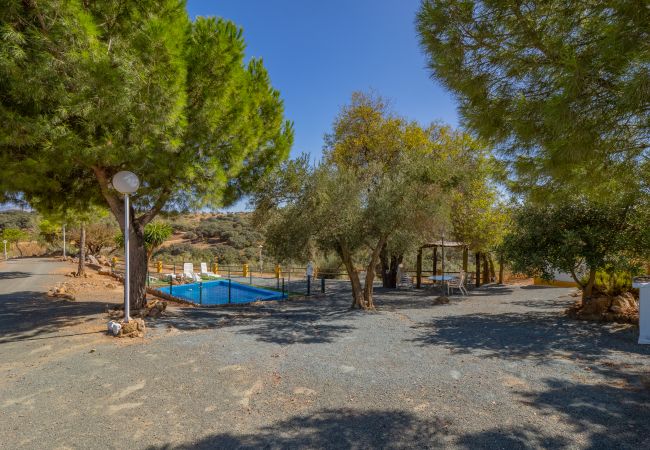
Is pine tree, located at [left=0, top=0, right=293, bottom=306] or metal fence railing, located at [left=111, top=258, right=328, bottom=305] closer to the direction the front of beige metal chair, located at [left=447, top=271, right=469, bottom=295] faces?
the metal fence railing

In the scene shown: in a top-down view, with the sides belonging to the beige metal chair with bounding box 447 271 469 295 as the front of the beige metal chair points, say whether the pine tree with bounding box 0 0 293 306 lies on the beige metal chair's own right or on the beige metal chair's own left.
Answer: on the beige metal chair's own left

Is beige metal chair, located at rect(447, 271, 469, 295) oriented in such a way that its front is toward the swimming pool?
yes

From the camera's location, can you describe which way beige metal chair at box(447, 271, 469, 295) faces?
facing to the left of the viewer

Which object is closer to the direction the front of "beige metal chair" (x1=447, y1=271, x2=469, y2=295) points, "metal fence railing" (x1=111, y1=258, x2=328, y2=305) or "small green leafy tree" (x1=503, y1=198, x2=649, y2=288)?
the metal fence railing

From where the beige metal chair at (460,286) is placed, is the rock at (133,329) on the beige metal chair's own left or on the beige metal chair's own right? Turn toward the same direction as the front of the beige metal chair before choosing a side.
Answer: on the beige metal chair's own left

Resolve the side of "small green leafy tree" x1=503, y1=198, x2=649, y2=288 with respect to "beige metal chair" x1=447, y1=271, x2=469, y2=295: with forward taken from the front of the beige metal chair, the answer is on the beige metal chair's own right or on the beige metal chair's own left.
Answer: on the beige metal chair's own left

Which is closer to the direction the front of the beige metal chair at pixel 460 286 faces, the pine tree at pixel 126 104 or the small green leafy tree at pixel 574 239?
the pine tree

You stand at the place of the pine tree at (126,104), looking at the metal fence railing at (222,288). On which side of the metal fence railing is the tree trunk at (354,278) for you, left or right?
right
